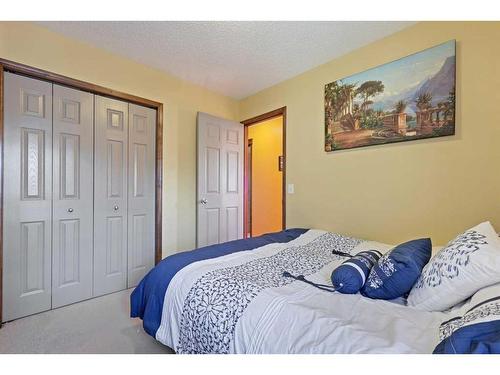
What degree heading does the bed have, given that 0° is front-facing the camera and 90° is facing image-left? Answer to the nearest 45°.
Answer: approximately 135°

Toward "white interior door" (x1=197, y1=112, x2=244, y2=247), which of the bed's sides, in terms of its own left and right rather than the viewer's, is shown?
front

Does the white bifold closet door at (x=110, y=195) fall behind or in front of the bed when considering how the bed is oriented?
in front

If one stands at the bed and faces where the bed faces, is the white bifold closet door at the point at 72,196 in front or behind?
in front

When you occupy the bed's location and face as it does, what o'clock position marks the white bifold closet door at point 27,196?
The white bifold closet door is roughly at 11 o'clock from the bed.
